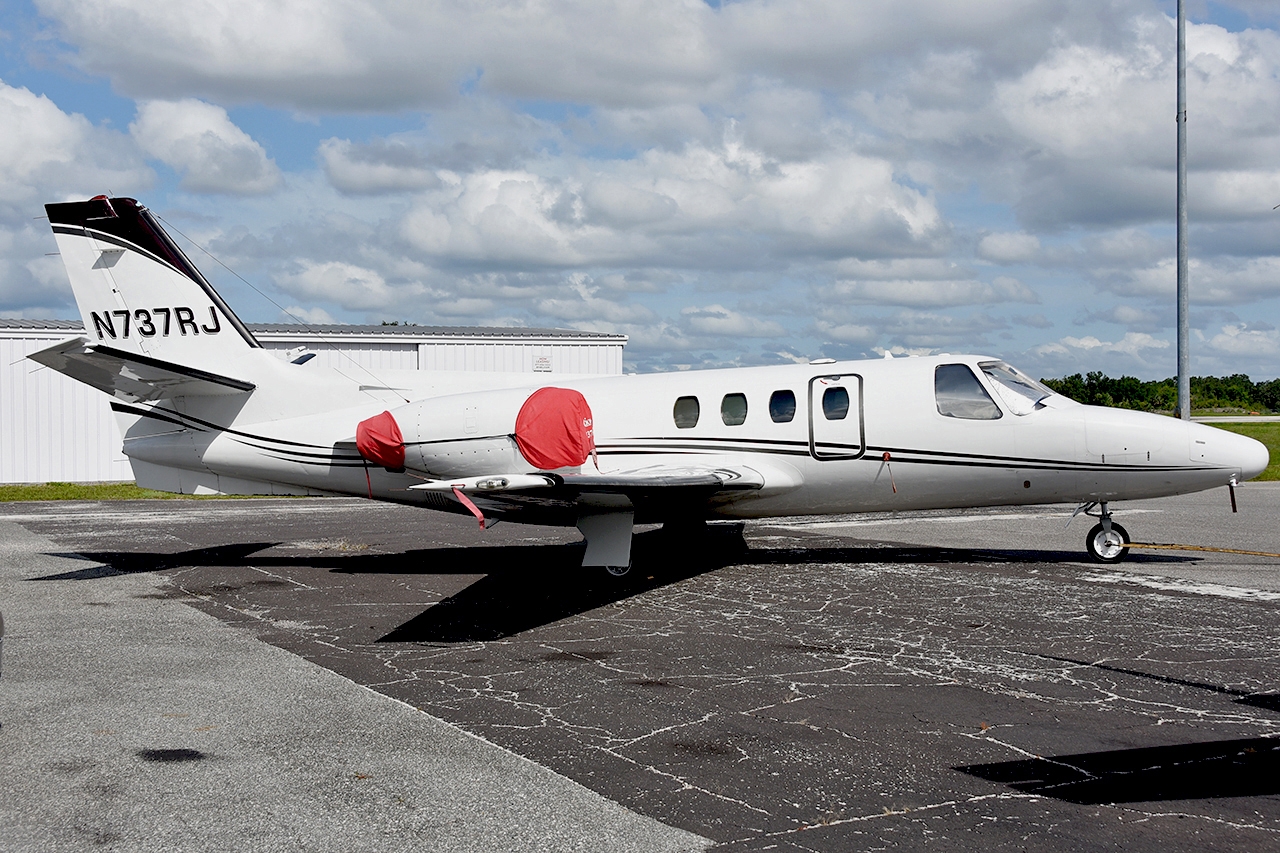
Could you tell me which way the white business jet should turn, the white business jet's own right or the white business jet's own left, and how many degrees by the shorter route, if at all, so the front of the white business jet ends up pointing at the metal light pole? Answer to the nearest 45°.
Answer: approximately 45° to the white business jet's own left

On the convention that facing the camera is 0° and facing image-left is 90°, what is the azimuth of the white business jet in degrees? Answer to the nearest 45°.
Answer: approximately 270°

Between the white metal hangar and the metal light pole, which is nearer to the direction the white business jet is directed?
the metal light pole

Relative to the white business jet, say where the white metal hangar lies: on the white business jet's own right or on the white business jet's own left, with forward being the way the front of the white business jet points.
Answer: on the white business jet's own left
